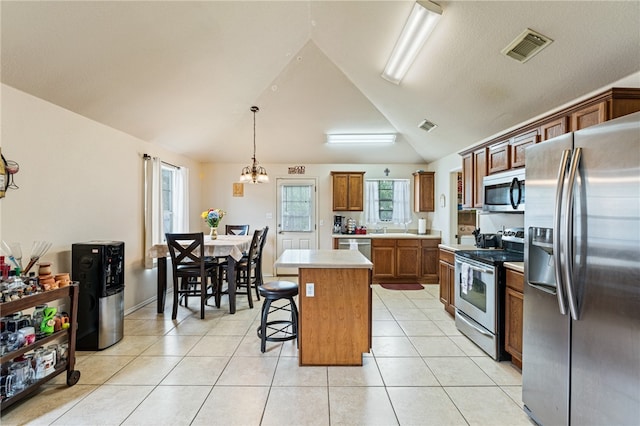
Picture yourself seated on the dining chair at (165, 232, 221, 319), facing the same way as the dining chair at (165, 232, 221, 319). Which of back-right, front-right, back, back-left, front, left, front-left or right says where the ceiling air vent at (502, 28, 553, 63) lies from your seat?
right

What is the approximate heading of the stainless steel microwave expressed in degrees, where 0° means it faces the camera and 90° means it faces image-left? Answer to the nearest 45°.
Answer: approximately 45°

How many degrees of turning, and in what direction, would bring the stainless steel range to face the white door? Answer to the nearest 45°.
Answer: approximately 90° to its right

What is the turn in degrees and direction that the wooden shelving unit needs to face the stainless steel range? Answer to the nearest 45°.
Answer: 0° — it already faces it

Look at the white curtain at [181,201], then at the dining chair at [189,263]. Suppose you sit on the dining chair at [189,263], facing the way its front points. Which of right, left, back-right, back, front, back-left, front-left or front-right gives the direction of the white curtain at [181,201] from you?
front-left

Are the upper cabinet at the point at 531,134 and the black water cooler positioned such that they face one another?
yes

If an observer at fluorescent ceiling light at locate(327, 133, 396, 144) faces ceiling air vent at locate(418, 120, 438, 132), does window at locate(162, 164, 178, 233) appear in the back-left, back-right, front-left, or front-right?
back-right

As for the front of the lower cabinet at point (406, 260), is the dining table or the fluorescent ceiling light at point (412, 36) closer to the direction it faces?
the fluorescent ceiling light

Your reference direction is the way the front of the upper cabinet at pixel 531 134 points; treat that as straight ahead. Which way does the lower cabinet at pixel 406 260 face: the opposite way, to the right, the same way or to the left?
to the left

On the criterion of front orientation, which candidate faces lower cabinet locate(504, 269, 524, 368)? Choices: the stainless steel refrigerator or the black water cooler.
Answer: the black water cooler

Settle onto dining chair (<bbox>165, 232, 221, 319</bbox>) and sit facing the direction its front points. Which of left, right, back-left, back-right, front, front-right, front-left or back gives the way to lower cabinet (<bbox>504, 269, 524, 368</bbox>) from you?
right

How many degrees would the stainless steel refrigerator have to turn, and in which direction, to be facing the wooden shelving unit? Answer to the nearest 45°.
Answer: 0° — it already faces it
